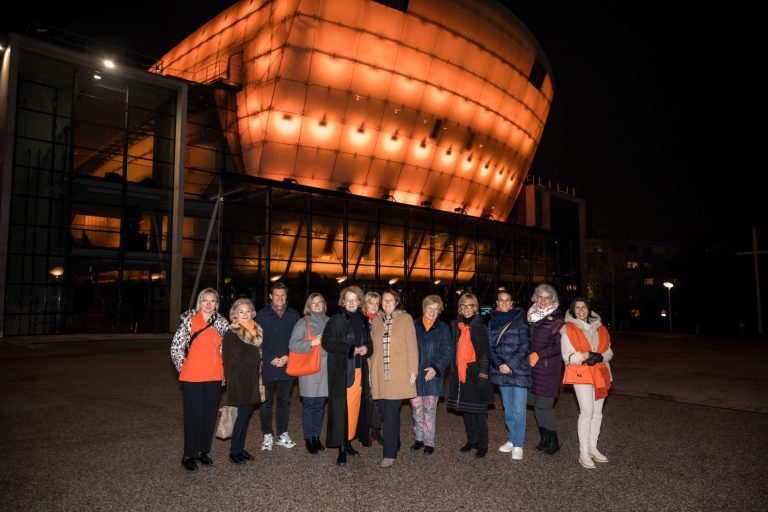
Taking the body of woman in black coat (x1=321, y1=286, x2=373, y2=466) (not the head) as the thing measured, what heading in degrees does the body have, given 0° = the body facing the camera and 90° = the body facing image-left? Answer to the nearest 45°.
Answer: approximately 315°

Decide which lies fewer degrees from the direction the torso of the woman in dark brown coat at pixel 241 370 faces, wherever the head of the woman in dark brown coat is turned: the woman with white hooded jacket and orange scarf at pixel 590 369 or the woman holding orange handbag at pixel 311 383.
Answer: the woman with white hooded jacket and orange scarf

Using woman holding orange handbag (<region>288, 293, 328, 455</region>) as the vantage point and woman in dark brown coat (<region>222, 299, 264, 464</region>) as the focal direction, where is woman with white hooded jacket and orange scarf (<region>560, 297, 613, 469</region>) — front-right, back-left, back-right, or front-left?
back-left

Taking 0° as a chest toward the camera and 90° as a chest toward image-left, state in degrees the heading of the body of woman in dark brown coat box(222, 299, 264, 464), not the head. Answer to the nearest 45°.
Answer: approximately 315°

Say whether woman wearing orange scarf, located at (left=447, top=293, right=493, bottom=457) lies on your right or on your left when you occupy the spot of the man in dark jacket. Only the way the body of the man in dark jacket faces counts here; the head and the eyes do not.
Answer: on your left

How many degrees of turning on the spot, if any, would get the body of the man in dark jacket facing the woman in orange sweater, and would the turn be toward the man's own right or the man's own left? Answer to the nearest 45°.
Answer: approximately 45° to the man's own right
